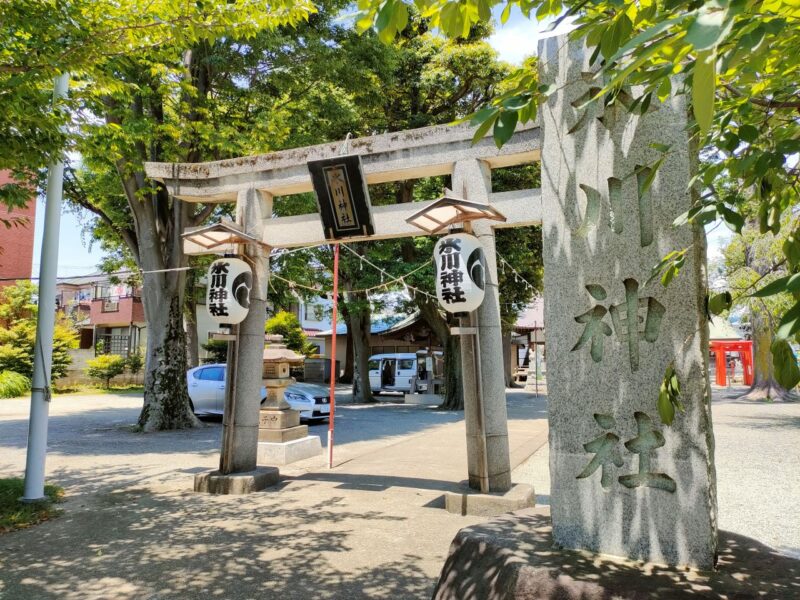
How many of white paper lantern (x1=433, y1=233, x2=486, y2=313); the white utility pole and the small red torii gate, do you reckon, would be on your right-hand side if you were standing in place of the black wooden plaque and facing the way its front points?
1

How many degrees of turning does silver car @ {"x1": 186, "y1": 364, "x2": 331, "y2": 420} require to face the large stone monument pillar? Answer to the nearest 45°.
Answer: approximately 45° to its right

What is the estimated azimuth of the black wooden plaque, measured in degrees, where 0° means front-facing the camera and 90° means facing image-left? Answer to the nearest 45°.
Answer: approximately 0°

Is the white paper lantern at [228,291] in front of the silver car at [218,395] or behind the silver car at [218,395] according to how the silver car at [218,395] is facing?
in front

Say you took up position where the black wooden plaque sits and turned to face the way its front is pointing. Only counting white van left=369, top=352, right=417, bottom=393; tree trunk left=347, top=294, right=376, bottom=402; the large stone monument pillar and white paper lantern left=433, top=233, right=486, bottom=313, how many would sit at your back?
2

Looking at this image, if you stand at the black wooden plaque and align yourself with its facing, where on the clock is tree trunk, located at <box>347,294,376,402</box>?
The tree trunk is roughly at 6 o'clock from the black wooden plaque.

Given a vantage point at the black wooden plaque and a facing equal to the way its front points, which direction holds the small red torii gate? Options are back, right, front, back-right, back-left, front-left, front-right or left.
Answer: back-left

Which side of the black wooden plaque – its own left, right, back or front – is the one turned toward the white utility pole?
right

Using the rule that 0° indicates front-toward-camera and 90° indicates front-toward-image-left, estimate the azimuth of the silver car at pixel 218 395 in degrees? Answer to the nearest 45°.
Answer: approximately 315°

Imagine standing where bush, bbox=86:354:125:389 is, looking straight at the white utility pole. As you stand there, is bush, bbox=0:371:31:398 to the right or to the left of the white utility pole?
right

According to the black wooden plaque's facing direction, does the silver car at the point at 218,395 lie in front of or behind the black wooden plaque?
behind
